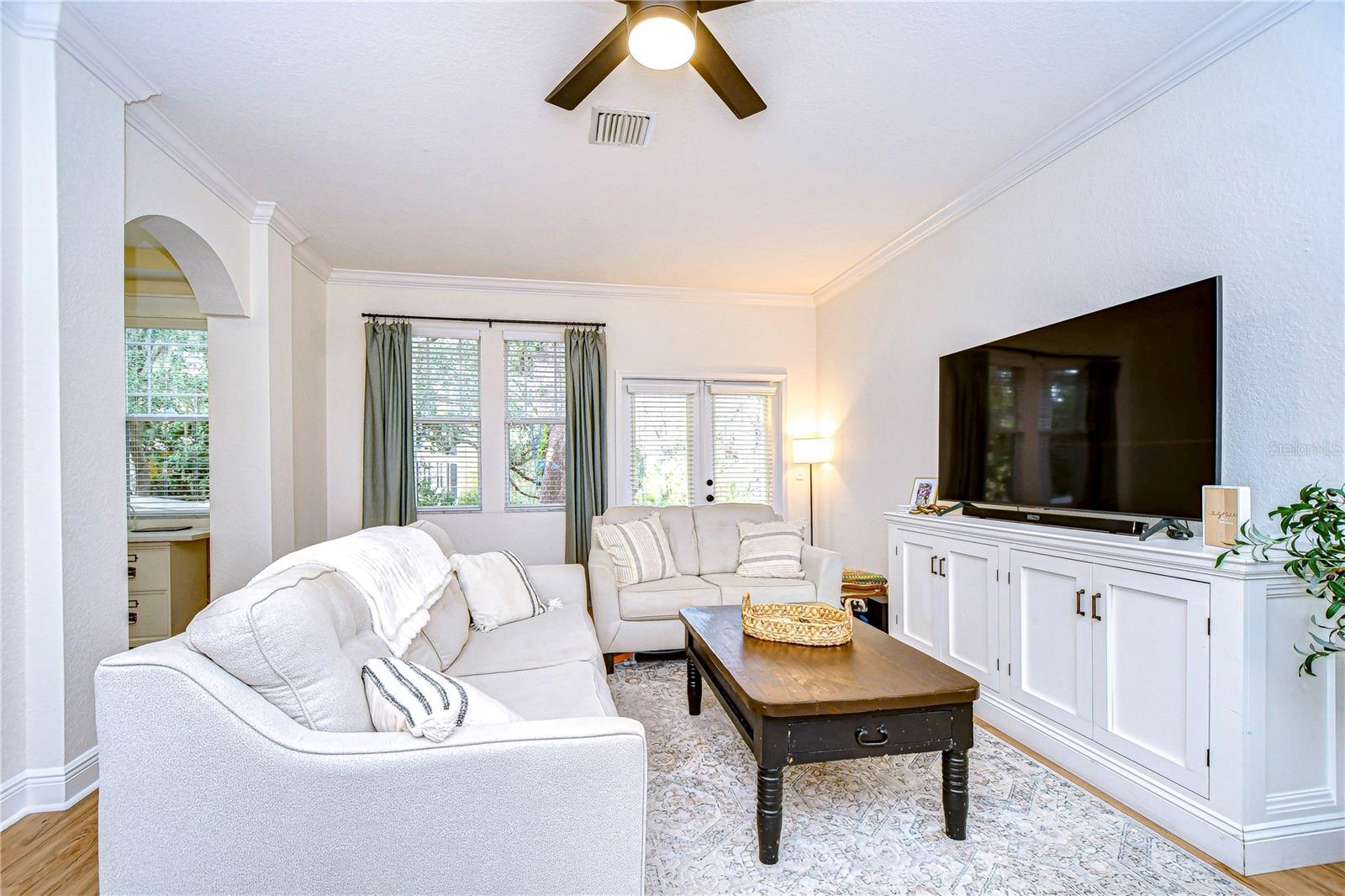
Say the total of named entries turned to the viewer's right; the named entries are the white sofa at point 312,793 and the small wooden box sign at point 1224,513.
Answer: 1

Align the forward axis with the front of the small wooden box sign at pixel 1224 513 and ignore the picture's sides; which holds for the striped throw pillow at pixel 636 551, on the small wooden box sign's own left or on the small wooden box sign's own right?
on the small wooden box sign's own right

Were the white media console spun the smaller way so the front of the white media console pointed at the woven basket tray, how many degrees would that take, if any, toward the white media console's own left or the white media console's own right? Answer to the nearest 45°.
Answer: approximately 45° to the white media console's own right

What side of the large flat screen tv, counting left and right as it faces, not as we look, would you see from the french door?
right

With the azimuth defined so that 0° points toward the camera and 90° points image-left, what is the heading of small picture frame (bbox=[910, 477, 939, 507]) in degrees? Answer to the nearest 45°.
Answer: approximately 45°

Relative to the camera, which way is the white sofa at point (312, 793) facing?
to the viewer's right

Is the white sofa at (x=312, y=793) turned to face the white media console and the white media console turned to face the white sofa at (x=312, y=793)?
yes

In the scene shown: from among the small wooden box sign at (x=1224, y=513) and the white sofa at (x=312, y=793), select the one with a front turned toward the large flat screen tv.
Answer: the white sofa

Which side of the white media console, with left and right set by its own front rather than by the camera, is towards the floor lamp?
right

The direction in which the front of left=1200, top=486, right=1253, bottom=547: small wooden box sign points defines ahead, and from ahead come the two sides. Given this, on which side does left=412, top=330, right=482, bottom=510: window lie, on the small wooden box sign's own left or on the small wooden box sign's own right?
on the small wooden box sign's own right

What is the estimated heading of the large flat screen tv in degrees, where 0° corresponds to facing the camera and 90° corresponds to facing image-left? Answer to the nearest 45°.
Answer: approximately 45°
